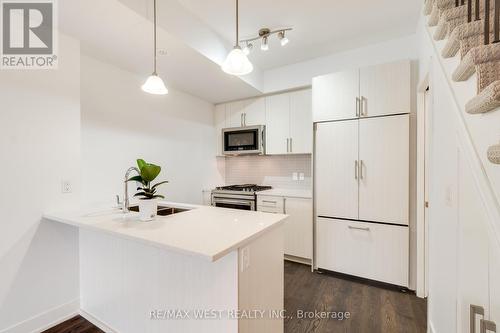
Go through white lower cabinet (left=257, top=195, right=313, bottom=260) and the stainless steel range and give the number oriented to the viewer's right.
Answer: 0

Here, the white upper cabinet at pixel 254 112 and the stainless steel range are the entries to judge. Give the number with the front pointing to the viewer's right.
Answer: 0

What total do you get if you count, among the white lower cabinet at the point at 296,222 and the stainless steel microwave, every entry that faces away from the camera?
0

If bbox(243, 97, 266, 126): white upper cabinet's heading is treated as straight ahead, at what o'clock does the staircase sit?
The staircase is roughly at 10 o'clock from the white upper cabinet.

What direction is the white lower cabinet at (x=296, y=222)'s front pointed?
toward the camera

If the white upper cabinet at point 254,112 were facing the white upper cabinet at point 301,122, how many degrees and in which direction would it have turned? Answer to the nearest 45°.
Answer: approximately 90° to its left

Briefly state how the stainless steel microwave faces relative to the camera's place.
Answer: facing the viewer and to the left of the viewer

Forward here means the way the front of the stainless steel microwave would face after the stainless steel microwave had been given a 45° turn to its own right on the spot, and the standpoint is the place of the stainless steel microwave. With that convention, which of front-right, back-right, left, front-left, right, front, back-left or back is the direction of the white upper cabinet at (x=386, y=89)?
back-left

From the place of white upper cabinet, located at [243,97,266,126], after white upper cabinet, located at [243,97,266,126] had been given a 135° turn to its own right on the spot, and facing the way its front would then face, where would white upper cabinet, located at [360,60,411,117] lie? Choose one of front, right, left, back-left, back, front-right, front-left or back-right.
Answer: back-right

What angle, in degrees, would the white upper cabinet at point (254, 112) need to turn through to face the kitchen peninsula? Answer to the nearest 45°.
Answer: approximately 45° to its left

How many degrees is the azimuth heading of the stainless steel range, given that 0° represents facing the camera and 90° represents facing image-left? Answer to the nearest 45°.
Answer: approximately 45°
